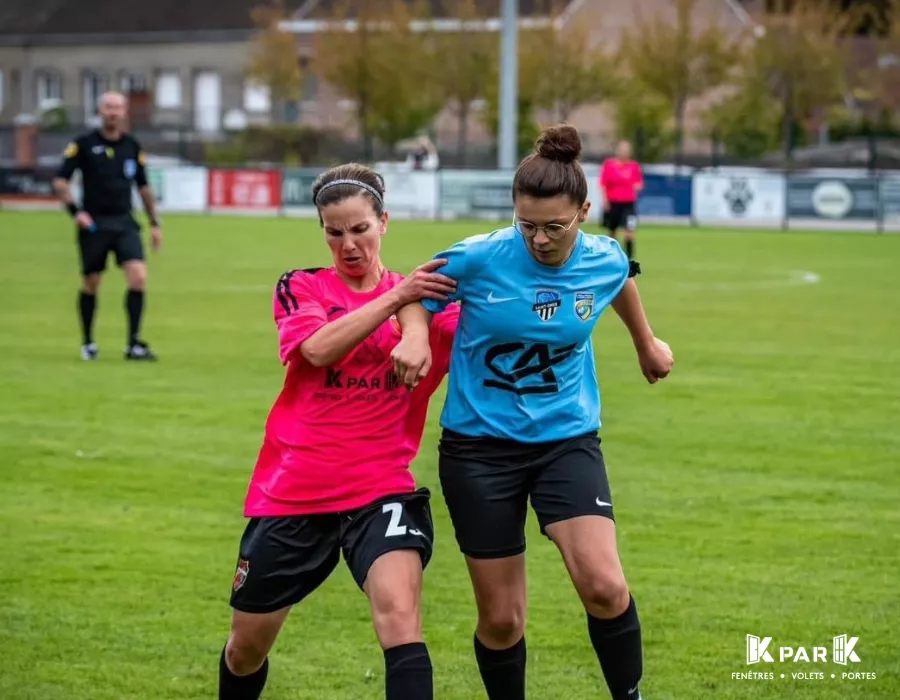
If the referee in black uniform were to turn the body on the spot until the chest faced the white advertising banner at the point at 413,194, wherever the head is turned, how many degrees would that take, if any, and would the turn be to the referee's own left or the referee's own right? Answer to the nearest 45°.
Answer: approximately 180°

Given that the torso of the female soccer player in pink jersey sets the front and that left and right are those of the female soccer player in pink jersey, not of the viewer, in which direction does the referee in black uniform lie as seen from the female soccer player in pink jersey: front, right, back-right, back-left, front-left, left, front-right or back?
back

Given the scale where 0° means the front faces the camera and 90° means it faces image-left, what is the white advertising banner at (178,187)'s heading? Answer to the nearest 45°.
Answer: approximately 0°

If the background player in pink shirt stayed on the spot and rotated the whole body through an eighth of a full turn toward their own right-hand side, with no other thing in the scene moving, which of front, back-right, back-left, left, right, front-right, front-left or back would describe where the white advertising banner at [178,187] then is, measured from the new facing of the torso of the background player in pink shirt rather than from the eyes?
right

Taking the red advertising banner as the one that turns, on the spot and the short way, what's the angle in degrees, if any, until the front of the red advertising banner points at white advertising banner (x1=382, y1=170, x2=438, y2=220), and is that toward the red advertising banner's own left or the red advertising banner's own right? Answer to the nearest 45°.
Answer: approximately 45° to the red advertising banner's own left

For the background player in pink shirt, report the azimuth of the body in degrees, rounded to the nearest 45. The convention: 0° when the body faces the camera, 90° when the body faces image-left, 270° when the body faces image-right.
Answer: approximately 0°

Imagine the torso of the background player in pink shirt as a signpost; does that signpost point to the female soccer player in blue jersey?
yes

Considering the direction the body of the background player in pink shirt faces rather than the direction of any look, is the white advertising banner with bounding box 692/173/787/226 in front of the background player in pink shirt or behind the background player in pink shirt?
behind
